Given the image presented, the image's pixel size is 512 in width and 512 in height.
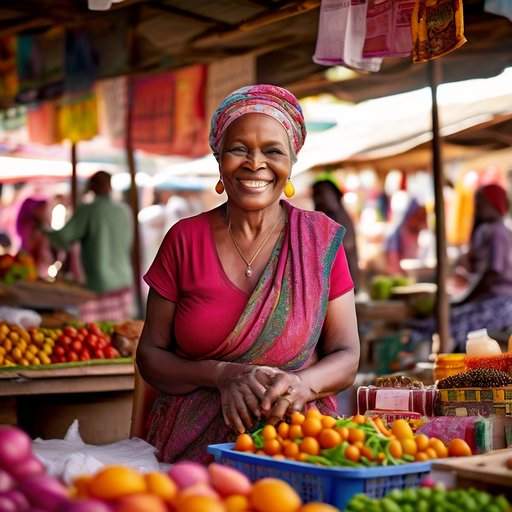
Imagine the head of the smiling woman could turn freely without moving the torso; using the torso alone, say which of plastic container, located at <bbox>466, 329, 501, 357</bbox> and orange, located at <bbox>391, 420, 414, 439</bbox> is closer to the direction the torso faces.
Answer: the orange

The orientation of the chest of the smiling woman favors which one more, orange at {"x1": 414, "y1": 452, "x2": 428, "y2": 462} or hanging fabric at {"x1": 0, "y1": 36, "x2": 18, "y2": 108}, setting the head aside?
the orange

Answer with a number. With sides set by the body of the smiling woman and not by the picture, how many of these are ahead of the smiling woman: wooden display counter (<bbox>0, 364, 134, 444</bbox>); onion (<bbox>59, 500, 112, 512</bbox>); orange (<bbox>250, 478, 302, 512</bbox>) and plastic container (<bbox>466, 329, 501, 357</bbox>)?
2

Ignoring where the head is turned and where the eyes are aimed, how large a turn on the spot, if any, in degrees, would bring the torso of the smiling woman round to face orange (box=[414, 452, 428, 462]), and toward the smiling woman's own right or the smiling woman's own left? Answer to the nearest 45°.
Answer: approximately 45° to the smiling woman's own left

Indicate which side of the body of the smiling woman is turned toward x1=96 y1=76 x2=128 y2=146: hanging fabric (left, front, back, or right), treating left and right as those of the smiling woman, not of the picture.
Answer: back
